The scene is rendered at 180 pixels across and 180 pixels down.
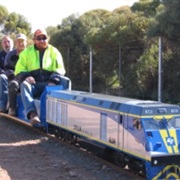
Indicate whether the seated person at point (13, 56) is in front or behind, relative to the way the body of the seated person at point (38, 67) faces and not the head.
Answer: behind

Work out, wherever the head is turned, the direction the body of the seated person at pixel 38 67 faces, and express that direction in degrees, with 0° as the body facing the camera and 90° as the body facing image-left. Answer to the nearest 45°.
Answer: approximately 0°
